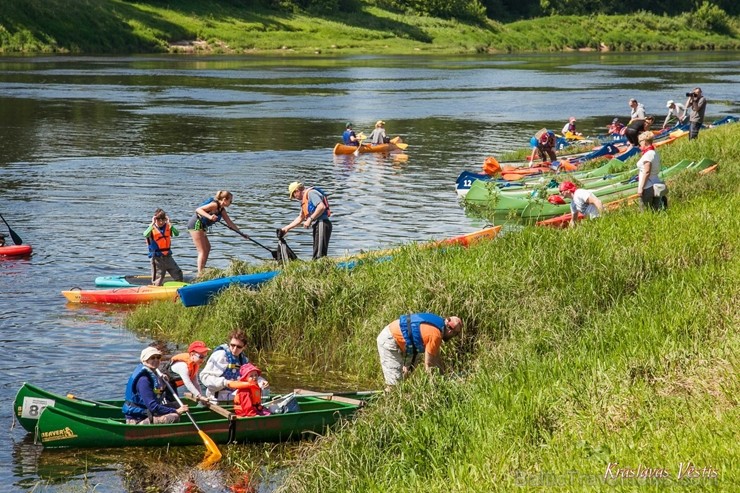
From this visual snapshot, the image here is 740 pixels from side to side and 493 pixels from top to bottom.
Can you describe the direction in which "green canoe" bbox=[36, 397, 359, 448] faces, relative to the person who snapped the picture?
facing to the left of the viewer

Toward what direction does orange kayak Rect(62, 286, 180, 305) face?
to the viewer's left

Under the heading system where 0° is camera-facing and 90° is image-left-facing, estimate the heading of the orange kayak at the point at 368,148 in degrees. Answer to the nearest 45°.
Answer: approximately 270°

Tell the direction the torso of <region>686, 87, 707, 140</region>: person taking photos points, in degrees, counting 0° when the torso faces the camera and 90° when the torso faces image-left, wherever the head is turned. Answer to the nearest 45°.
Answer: approximately 45°

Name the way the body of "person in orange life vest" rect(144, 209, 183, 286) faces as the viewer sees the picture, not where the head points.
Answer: toward the camera

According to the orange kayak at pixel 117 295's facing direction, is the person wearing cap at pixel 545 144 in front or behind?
behind
